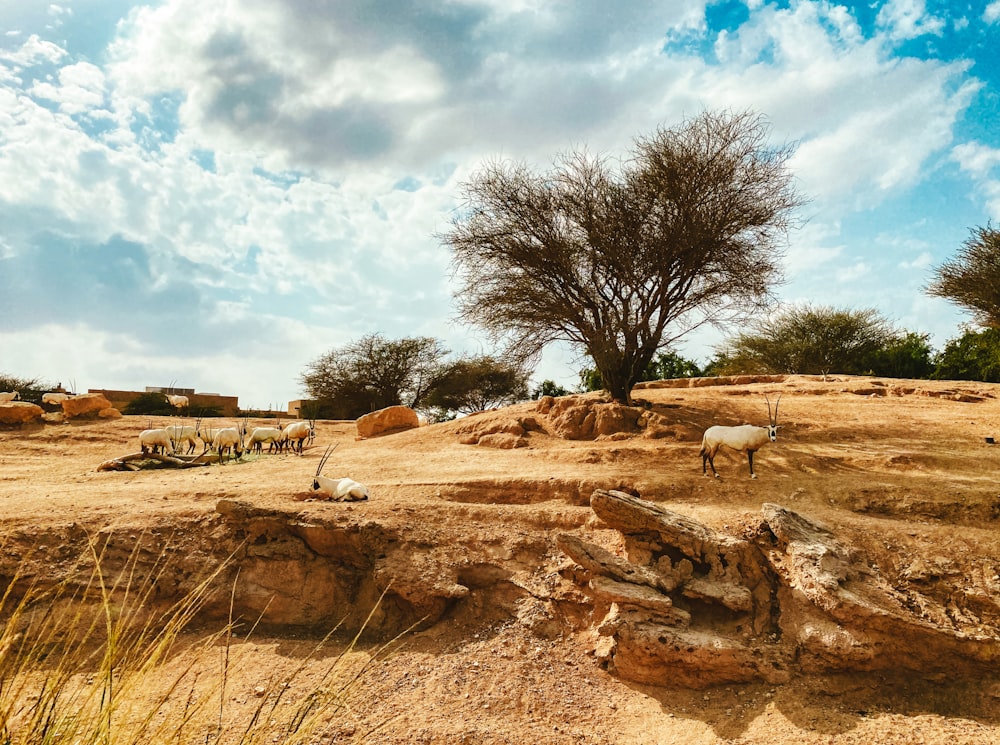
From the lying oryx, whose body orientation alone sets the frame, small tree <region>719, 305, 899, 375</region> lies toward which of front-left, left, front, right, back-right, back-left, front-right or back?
back-right

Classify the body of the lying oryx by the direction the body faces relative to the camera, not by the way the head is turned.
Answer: to the viewer's left

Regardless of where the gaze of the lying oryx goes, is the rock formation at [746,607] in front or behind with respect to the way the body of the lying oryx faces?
behind

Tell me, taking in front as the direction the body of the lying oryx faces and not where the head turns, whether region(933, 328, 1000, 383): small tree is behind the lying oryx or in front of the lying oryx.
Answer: behind

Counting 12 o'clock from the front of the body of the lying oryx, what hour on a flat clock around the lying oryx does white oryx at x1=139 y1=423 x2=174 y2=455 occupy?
The white oryx is roughly at 2 o'clock from the lying oryx.

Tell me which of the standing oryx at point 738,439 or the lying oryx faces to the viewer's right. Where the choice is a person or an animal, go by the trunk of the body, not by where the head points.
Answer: the standing oryx

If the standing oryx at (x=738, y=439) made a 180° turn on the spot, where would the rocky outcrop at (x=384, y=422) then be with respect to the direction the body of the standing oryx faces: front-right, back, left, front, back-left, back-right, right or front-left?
front-right

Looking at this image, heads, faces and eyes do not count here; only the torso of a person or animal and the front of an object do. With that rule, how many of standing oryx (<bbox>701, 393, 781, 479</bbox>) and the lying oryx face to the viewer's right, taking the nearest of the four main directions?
1

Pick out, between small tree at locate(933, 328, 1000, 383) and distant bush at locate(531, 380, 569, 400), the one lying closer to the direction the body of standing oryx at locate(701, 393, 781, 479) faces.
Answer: the small tree

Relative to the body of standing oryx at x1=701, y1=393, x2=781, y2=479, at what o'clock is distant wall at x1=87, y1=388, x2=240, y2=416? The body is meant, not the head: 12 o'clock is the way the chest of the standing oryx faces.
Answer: The distant wall is roughly at 7 o'clock from the standing oryx.

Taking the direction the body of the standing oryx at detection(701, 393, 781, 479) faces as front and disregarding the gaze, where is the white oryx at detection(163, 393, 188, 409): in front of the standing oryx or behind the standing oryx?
behind

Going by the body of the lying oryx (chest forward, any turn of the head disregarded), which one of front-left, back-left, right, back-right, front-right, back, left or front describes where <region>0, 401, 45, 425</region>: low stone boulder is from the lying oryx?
front-right

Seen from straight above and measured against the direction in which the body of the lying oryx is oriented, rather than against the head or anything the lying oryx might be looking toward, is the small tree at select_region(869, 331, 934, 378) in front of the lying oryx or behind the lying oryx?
behind

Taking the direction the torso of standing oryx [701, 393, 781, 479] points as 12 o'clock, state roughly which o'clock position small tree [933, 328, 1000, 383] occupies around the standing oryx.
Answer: The small tree is roughly at 10 o'clock from the standing oryx.

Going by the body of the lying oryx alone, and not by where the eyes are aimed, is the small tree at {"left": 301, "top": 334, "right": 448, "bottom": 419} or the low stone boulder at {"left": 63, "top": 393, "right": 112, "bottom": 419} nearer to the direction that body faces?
the low stone boulder

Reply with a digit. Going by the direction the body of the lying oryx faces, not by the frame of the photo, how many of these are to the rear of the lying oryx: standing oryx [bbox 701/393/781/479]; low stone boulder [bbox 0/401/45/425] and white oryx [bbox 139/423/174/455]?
1

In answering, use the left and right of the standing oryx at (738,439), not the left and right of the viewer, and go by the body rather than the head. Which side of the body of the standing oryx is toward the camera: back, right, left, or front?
right

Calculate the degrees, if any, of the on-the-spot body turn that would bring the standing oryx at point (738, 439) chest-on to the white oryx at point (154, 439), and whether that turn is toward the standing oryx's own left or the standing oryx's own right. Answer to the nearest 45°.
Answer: approximately 180°
